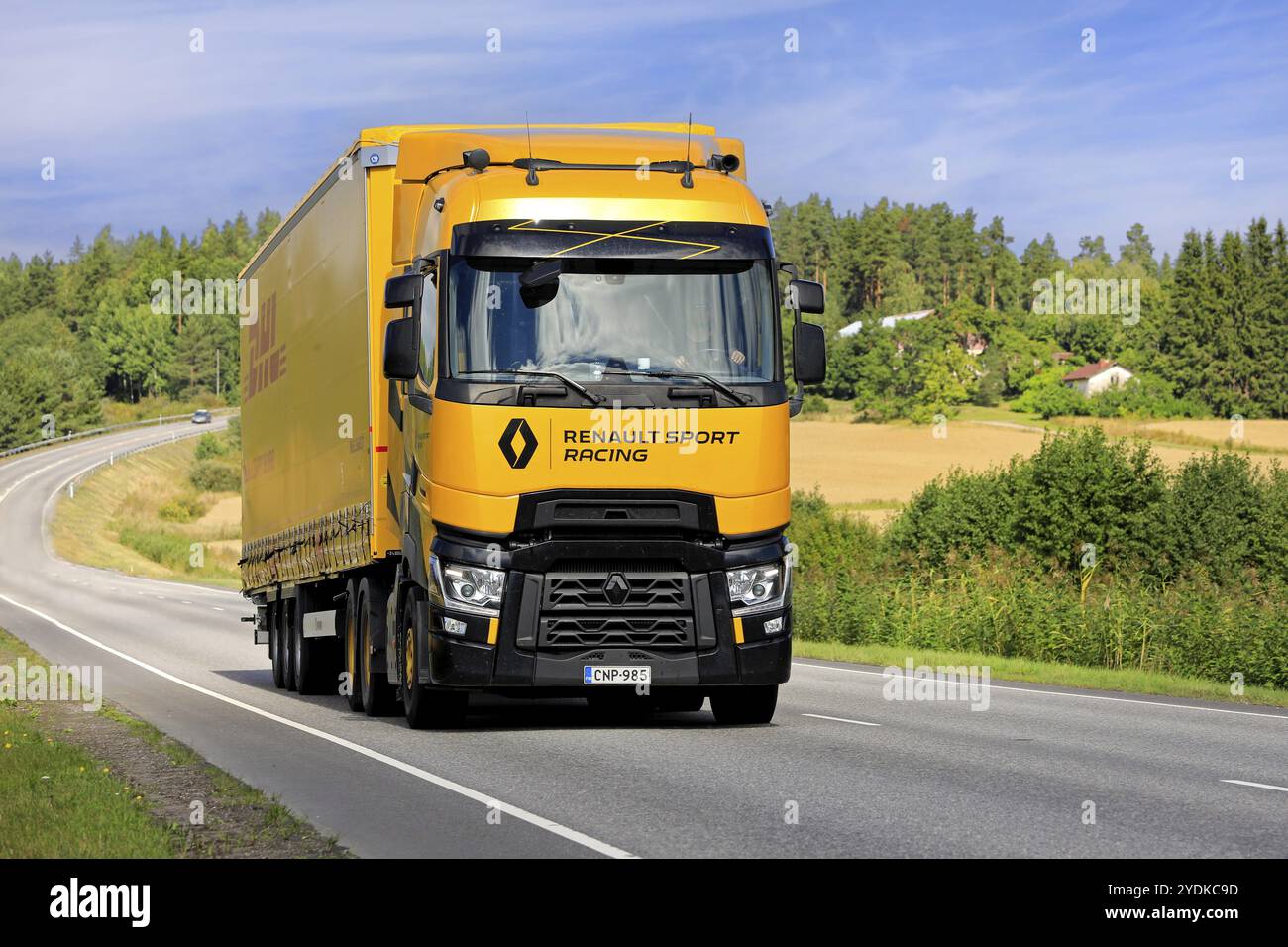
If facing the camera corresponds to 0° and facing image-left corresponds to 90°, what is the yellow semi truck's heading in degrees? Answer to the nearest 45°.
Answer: approximately 0°

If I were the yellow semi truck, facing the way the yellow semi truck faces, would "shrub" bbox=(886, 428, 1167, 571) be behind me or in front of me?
behind
